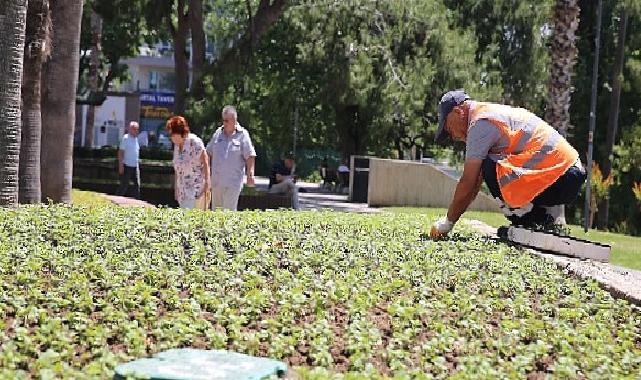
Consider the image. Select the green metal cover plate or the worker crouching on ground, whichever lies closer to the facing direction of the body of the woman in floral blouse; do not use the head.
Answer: the green metal cover plate

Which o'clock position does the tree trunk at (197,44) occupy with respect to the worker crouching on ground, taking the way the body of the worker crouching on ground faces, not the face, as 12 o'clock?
The tree trunk is roughly at 2 o'clock from the worker crouching on ground.

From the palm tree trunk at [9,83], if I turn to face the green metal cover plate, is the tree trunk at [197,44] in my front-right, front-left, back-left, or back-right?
back-left

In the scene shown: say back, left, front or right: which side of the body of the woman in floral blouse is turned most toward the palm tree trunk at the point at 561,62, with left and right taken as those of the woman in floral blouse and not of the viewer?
back

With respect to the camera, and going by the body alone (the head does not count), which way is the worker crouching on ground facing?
to the viewer's left

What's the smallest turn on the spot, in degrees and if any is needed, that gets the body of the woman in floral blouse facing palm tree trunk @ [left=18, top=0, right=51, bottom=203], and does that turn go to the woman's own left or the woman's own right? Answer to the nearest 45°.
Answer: approximately 45° to the woman's own right

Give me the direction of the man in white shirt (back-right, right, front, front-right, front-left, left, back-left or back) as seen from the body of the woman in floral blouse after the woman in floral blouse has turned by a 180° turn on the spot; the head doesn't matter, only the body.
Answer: front-left
